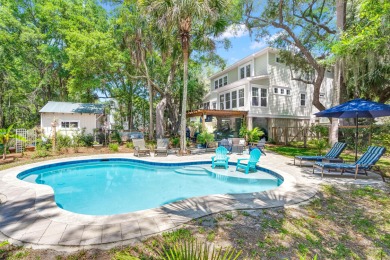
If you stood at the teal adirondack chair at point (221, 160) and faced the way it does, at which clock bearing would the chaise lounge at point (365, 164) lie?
The chaise lounge is roughly at 10 o'clock from the teal adirondack chair.

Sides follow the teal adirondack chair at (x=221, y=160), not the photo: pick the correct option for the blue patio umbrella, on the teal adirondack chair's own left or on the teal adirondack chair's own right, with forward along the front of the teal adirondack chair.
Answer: on the teal adirondack chair's own left

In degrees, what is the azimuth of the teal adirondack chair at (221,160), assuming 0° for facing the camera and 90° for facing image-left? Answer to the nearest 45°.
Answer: approximately 0°

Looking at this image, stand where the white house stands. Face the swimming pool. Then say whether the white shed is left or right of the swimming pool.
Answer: right

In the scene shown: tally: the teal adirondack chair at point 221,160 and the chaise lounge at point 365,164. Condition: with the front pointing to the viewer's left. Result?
1

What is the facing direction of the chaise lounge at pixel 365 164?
to the viewer's left

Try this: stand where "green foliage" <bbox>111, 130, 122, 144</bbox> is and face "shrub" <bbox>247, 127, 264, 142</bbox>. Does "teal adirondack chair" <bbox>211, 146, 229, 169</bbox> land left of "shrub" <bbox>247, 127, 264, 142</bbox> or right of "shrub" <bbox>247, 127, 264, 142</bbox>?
right

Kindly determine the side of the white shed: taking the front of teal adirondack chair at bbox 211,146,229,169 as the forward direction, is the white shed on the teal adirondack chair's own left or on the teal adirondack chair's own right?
on the teal adirondack chair's own right

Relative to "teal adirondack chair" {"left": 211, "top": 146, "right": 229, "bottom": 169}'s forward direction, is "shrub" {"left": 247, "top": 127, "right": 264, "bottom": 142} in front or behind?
behind

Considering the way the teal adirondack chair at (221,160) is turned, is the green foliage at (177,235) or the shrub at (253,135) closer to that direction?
the green foliage
